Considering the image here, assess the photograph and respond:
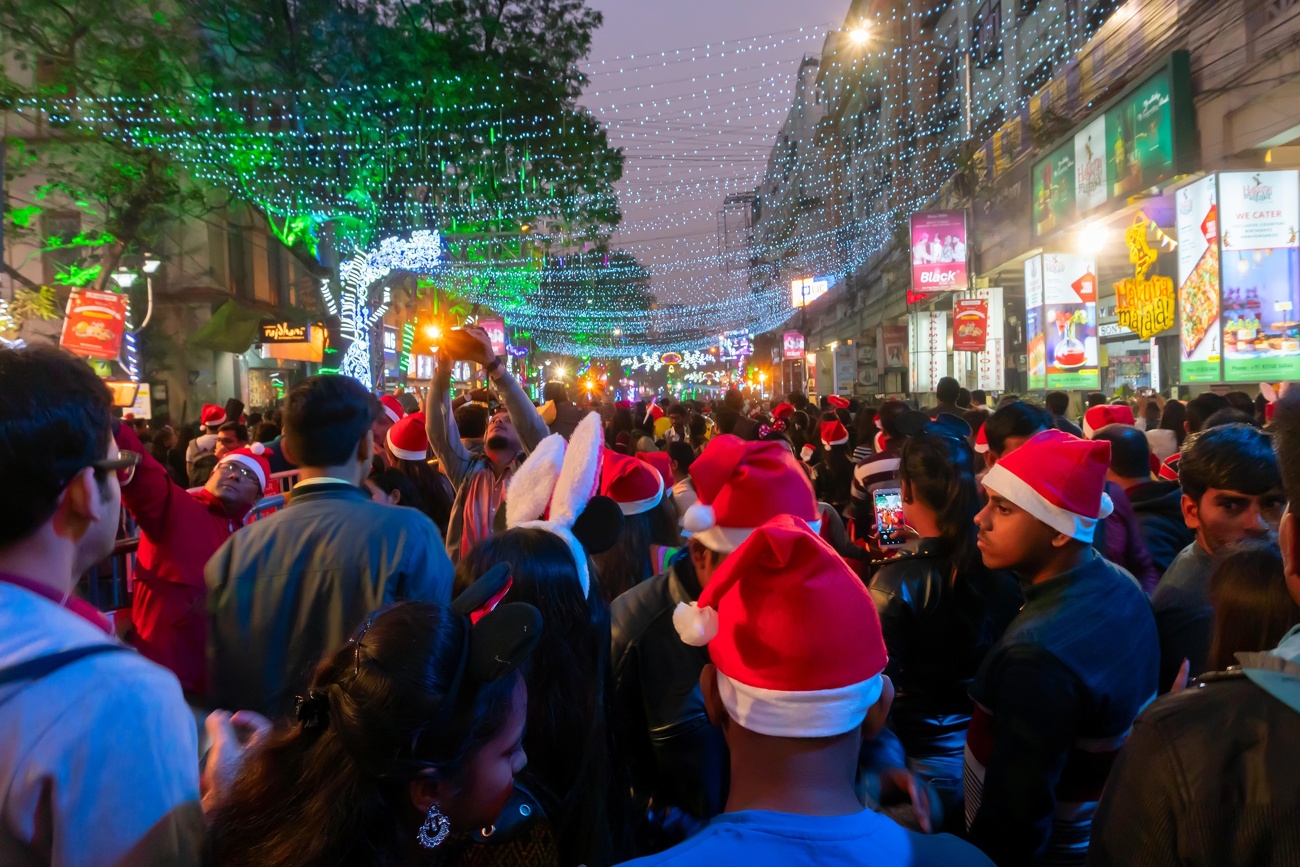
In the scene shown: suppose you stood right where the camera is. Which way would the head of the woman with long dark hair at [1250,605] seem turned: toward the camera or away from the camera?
away from the camera

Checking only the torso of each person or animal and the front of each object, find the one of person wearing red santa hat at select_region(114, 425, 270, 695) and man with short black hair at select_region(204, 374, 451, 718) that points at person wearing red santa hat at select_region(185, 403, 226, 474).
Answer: the man with short black hair

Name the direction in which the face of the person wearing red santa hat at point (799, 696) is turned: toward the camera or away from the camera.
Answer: away from the camera

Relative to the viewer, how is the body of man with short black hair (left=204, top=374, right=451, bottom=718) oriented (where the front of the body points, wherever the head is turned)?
away from the camera

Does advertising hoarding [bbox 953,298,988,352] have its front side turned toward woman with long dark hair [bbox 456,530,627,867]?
yes

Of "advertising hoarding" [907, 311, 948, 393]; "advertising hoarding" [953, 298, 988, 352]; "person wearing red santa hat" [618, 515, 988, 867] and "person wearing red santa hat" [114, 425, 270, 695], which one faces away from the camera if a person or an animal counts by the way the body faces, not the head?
"person wearing red santa hat" [618, 515, 988, 867]

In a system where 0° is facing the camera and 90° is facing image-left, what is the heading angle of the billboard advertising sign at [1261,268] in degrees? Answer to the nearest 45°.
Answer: approximately 0°

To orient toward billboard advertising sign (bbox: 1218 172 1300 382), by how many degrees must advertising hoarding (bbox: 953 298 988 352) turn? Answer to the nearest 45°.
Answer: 0° — it already faces it

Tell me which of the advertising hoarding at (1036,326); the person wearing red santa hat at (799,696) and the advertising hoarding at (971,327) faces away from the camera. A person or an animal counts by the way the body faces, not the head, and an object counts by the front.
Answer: the person wearing red santa hat

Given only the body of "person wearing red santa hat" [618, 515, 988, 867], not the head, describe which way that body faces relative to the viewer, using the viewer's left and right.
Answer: facing away from the viewer
